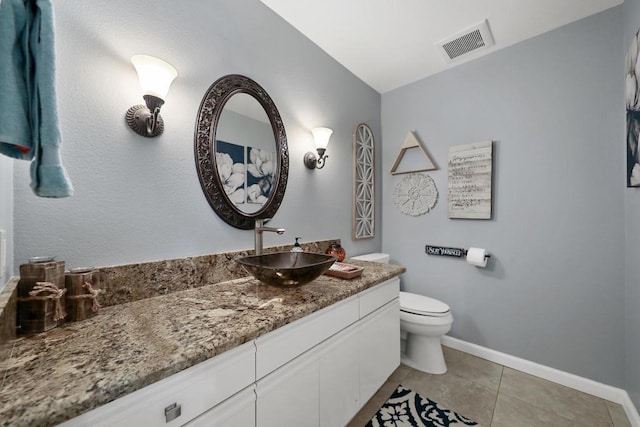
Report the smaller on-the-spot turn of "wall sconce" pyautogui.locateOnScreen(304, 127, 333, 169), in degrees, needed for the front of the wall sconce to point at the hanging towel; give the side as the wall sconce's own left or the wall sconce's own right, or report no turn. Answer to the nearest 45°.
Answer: approximately 90° to the wall sconce's own right

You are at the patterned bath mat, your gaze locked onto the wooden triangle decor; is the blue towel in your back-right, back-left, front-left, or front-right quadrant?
back-left

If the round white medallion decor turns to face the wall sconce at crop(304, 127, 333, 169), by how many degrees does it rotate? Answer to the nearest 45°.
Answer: approximately 45° to its right

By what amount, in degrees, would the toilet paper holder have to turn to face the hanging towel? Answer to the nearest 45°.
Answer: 0° — it already faces it

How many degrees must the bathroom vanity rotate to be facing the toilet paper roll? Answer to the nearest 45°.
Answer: approximately 45° to its left

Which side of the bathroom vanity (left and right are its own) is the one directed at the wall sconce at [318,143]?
left
